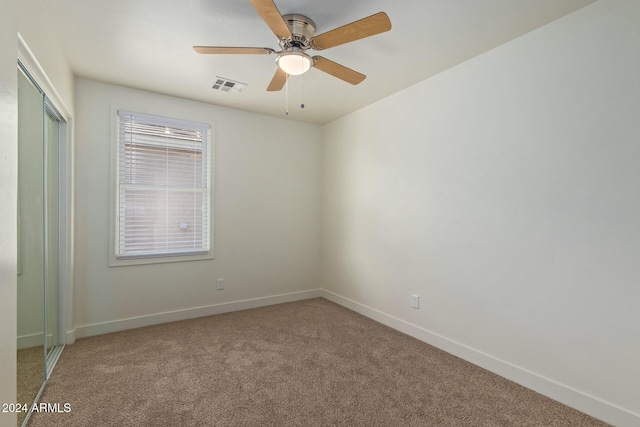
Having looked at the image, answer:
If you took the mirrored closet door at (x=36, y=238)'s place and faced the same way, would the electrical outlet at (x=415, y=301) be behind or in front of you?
in front

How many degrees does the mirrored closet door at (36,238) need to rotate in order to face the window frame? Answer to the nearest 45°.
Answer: approximately 45° to its left

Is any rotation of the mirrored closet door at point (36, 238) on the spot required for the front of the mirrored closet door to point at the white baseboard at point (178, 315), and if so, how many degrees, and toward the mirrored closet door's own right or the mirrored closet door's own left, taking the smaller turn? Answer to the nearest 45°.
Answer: approximately 45° to the mirrored closet door's own left

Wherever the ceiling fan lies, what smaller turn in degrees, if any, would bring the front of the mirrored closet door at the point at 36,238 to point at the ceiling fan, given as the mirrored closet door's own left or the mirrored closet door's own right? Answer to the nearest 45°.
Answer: approximately 45° to the mirrored closet door's own right

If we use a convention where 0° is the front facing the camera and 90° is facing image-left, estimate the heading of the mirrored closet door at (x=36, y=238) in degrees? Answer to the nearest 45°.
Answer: approximately 270°
